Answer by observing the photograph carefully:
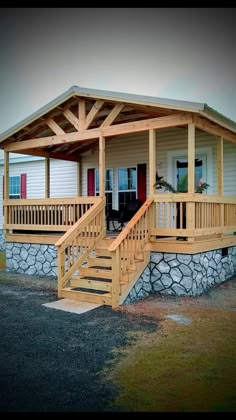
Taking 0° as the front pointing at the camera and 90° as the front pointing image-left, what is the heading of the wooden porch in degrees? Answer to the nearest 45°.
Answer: approximately 45°
